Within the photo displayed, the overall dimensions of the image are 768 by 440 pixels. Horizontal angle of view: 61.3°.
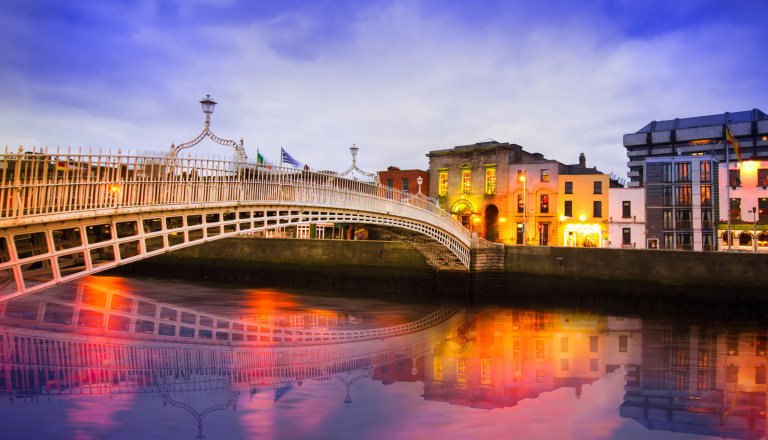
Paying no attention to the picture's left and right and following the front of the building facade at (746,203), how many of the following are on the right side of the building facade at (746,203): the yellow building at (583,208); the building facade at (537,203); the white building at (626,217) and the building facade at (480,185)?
4

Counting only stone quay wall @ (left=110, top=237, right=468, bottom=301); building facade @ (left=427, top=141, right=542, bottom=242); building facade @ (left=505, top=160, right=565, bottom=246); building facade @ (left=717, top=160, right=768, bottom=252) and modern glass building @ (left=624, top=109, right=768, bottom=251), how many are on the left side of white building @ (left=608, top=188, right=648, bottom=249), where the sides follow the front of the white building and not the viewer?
2

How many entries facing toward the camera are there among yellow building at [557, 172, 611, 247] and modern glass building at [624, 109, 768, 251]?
2

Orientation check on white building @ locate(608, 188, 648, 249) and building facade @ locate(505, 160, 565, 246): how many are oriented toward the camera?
2

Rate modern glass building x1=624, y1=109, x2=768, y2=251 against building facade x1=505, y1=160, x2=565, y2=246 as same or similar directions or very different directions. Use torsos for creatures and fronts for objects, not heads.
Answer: same or similar directions

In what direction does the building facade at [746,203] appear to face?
toward the camera

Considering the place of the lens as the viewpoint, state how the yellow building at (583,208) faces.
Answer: facing the viewer

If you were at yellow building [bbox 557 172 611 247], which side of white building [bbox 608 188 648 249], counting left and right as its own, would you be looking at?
right

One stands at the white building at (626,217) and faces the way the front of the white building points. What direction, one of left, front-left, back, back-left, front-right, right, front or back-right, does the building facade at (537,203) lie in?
right

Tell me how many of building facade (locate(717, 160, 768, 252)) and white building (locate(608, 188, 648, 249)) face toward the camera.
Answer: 2

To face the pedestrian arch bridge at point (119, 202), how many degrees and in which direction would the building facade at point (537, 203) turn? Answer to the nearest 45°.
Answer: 0° — it already faces it

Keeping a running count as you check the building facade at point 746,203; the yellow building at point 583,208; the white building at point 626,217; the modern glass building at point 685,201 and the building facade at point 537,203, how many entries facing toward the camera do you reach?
5

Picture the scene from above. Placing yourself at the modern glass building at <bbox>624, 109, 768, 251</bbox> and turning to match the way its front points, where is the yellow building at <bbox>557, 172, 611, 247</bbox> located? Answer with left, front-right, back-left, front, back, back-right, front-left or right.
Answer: right

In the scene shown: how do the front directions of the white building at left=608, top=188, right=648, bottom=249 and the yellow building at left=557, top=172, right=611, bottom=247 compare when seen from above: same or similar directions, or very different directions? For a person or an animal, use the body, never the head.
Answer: same or similar directions

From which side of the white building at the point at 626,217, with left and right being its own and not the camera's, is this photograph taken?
front
